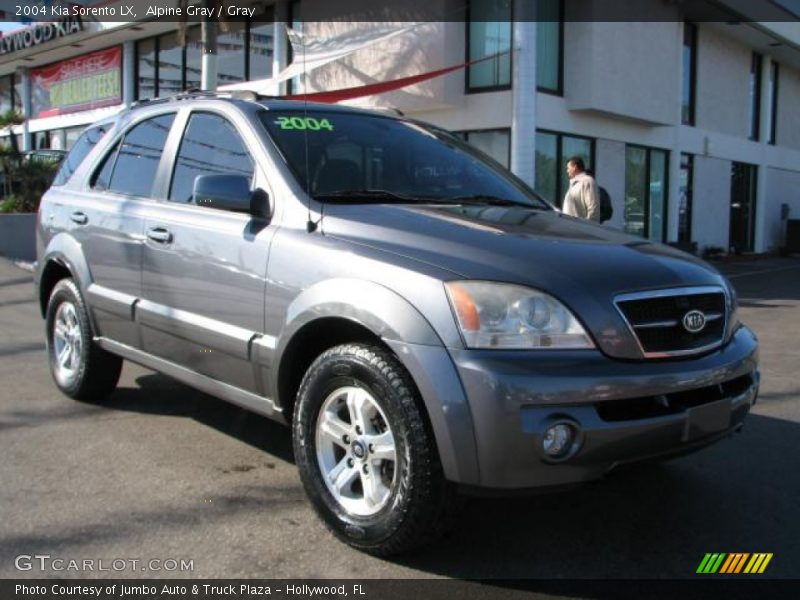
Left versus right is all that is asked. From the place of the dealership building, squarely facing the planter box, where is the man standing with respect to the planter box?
left

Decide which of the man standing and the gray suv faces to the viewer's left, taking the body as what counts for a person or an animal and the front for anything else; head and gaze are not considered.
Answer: the man standing

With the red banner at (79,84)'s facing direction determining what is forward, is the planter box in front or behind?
in front

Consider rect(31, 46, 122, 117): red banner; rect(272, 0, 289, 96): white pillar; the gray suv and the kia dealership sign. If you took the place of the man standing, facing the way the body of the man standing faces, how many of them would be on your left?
1

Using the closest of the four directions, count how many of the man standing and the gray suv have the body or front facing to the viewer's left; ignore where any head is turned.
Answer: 1

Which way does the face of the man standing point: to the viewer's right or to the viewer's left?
to the viewer's left

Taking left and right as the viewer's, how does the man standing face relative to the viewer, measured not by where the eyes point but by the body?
facing to the left of the viewer

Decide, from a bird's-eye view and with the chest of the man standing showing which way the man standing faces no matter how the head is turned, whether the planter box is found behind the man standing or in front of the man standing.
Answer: in front

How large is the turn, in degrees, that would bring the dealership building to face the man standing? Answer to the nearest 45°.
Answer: approximately 45° to its left

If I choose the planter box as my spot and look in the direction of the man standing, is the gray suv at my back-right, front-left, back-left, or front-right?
front-right
